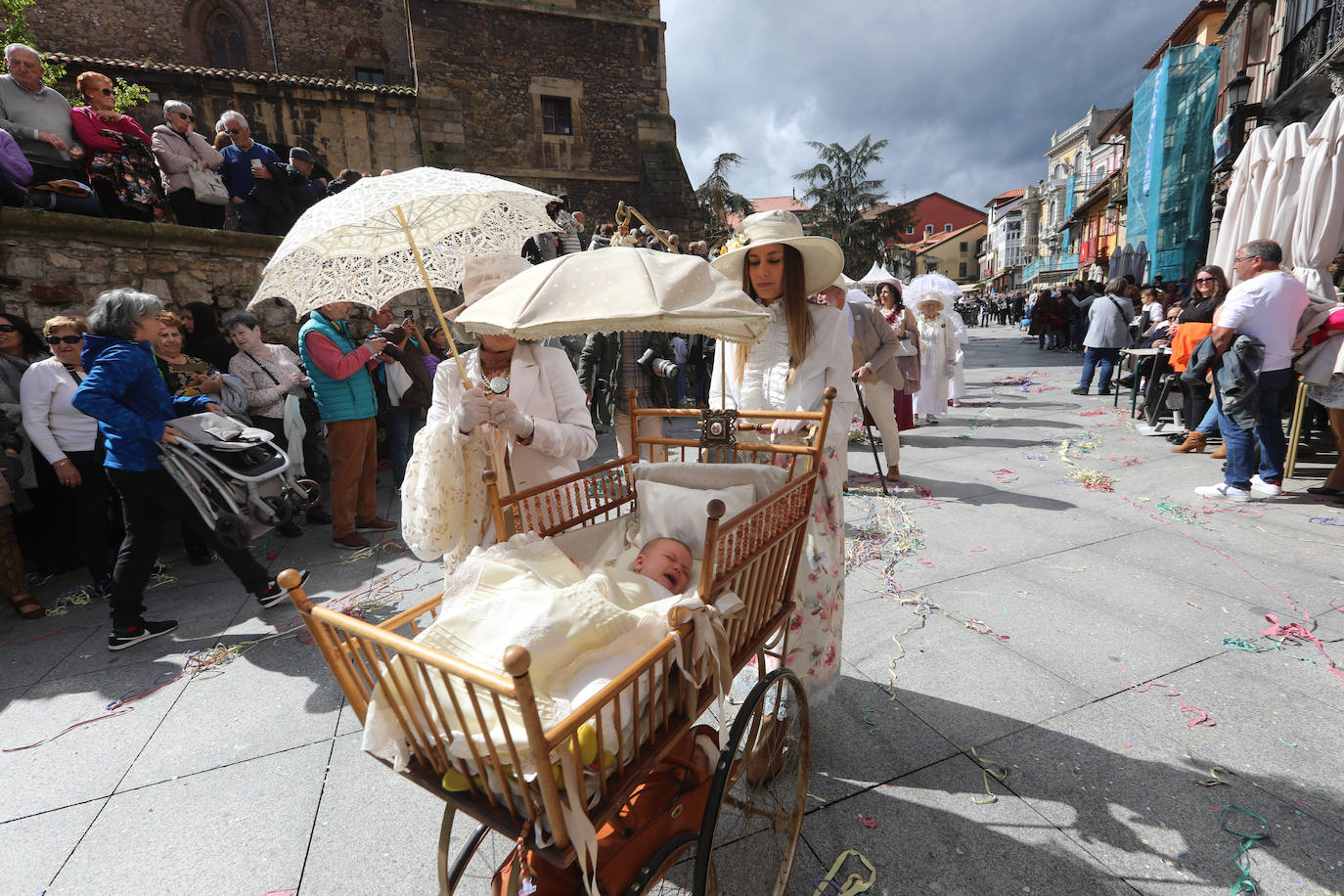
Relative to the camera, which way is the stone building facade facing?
toward the camera

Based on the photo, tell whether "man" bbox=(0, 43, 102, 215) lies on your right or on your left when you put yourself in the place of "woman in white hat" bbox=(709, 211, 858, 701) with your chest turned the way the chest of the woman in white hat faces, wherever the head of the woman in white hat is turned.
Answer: on your right

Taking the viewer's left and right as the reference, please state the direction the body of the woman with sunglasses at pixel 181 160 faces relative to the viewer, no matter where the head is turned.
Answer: facing the viewer and to the right of the viewer

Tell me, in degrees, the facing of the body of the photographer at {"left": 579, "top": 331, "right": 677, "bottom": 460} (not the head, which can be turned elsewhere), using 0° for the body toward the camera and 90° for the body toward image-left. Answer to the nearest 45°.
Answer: approximately 315°

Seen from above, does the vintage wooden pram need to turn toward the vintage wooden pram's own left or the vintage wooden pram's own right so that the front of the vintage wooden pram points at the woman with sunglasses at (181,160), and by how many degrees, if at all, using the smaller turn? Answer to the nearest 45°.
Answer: approximately 90° to the vintage wooden pram's own right

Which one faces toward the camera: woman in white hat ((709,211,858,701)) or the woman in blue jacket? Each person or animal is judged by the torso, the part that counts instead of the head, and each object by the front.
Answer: the woman in white hat

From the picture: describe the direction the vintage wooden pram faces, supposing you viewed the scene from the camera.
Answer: facing the viewer and to the left of the viewer

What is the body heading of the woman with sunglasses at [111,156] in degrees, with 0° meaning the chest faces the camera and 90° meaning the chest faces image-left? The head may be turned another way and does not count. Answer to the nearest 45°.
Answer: approximately 315°

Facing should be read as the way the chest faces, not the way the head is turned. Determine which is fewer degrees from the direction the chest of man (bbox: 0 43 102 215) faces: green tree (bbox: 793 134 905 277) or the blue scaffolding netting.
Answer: the blue scaffolding netting

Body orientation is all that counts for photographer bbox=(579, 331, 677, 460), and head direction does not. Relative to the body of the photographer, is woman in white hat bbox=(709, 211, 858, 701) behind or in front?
in front

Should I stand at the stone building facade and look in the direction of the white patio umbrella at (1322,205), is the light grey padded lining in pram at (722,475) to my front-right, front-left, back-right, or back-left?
front-right

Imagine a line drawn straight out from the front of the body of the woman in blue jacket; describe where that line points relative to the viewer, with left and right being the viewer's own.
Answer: facing to the right of the viewer

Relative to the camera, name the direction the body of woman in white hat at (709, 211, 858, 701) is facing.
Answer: toward the camera
